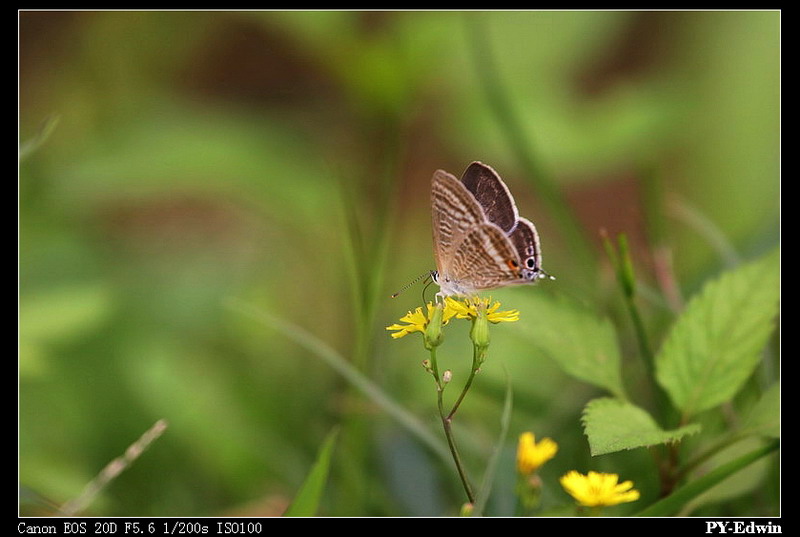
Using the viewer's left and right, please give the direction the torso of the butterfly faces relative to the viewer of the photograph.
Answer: facing away from the viewer and to the left of the viewer
